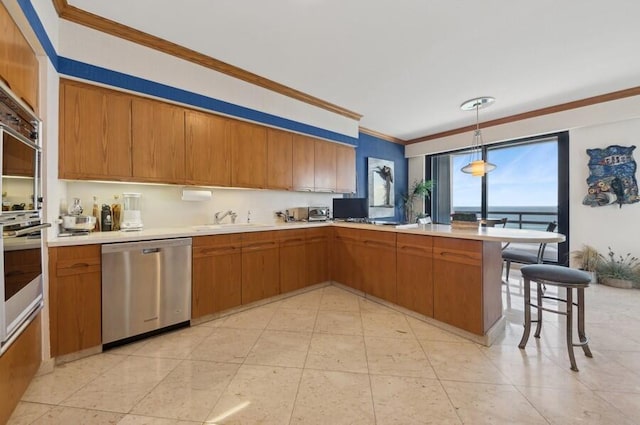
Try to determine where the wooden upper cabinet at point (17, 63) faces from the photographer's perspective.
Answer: facing to the right of the viewer

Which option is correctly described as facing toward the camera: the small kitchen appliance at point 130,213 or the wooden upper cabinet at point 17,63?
the small kitchen appliance

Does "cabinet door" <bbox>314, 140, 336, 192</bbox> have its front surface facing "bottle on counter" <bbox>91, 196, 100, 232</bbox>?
no

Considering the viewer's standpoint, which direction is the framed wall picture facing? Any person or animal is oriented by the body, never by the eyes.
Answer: facing the viewer and to the right of the viewer

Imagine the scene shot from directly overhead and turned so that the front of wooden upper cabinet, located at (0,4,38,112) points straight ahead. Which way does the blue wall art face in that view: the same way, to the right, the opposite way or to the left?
the opposite way

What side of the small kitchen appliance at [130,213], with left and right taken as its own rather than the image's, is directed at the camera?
front

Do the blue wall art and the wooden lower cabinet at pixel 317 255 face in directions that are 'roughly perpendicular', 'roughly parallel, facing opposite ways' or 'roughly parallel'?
roughly perpendicular

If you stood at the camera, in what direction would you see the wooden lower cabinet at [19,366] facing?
facing to the right of the viewer

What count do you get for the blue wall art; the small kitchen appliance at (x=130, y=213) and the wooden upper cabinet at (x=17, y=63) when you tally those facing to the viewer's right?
1

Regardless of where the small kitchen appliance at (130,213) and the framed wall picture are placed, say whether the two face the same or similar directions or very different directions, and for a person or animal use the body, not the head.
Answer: same or similar directions

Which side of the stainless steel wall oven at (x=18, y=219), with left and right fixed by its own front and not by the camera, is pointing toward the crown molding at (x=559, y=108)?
front

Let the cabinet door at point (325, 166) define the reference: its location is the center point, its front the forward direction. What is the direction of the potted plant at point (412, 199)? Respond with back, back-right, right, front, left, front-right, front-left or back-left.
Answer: left

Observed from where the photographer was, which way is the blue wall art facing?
facing the viewer

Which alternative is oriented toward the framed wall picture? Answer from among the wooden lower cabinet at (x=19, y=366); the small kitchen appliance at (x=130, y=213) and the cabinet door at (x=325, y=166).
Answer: the wooden lower cabinet

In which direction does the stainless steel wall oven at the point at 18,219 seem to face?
to the viewer's right

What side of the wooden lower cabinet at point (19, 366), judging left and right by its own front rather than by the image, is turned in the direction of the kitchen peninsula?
front

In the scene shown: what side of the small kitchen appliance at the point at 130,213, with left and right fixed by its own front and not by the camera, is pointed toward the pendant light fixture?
left

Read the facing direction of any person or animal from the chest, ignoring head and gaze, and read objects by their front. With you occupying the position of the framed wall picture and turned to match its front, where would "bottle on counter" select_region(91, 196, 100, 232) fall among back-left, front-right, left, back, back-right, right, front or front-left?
right

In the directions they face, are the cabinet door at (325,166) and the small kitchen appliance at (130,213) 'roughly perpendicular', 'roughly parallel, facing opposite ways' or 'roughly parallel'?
roughly parallel

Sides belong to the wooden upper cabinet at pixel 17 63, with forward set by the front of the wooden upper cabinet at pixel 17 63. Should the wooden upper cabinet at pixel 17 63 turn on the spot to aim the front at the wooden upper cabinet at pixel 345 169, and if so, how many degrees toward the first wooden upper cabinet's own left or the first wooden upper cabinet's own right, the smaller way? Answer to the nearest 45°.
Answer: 0° — it already faces it

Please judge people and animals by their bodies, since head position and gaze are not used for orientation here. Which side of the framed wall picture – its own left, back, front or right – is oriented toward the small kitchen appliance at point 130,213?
right
